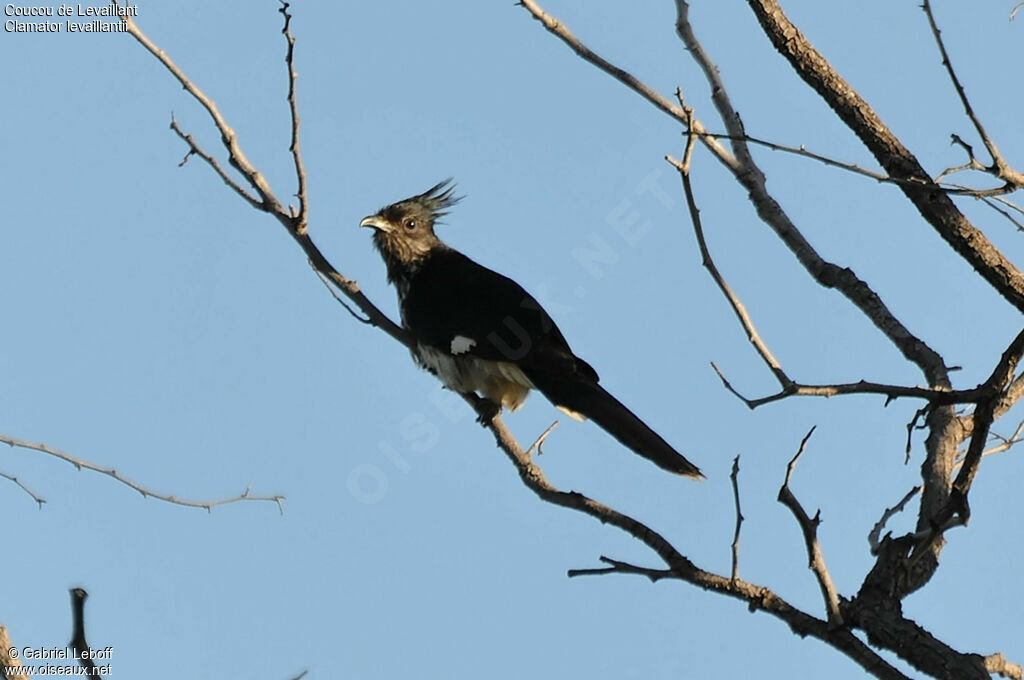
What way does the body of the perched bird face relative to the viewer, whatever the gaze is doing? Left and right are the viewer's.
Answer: facing to the left of the viewer
